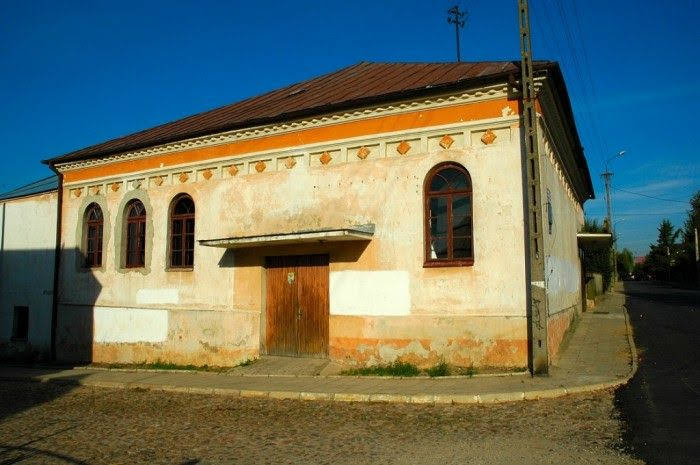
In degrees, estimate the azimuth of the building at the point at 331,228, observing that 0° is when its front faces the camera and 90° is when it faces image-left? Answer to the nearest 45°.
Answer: approximately 45°

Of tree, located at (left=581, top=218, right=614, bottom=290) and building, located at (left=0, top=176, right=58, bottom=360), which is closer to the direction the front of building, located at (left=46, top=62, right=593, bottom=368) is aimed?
the building

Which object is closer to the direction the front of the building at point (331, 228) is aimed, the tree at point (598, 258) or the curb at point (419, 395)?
the curb

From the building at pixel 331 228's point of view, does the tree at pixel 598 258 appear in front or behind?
behind

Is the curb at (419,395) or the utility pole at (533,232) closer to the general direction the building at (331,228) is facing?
the curb

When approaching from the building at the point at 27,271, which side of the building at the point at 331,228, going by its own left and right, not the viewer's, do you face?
right

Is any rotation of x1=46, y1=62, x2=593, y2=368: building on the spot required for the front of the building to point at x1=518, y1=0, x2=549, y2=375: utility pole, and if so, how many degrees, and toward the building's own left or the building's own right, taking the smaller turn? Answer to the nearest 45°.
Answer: approximately 90° to the building's own left
